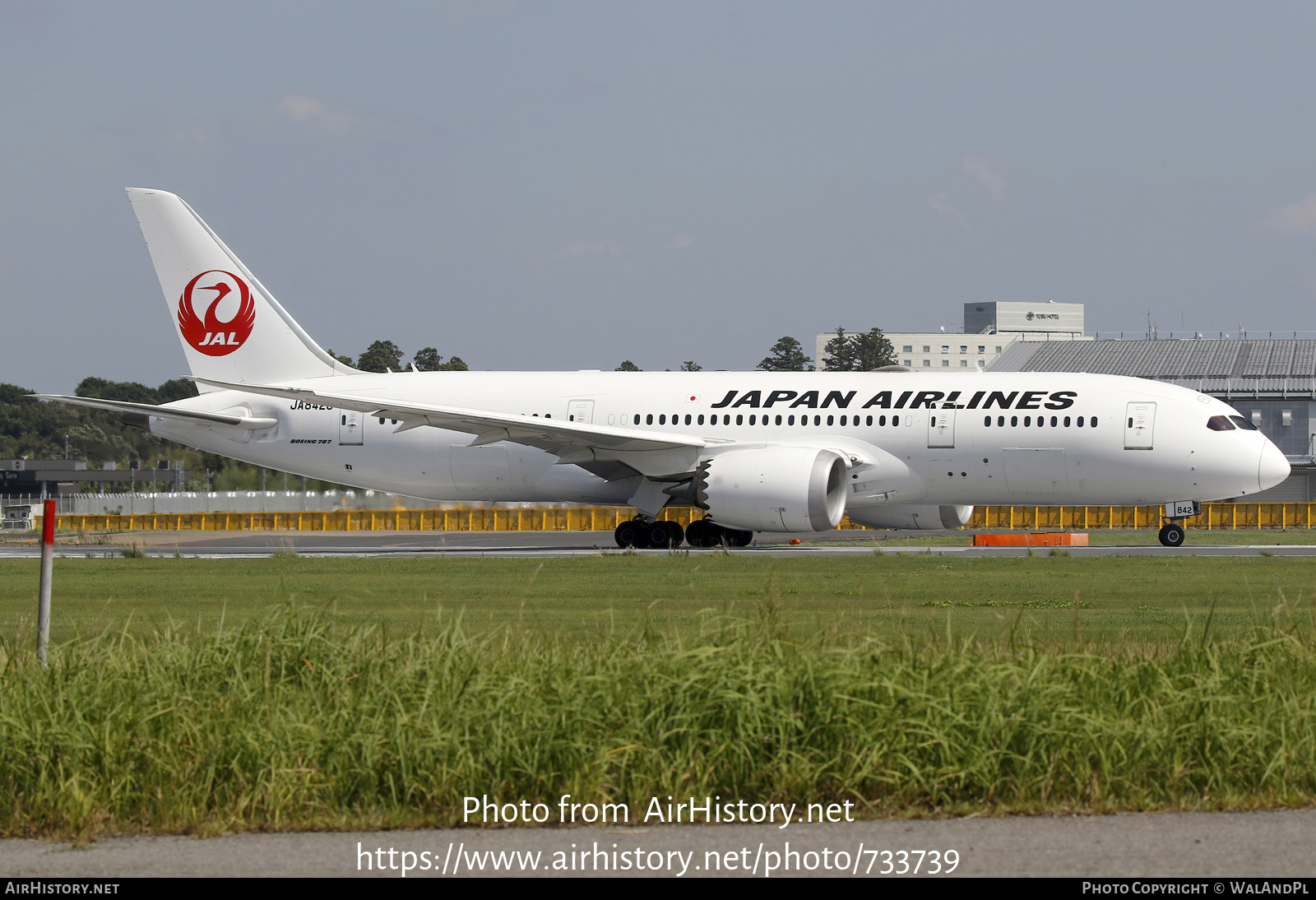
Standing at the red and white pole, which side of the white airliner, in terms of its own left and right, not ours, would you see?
right

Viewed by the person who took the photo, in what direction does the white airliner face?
facing to the right of the viewer
